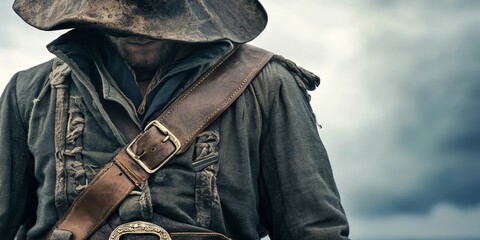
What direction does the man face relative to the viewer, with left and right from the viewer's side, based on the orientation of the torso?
facing the viewer

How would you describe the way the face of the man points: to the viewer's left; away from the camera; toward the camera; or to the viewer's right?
toward the camera
